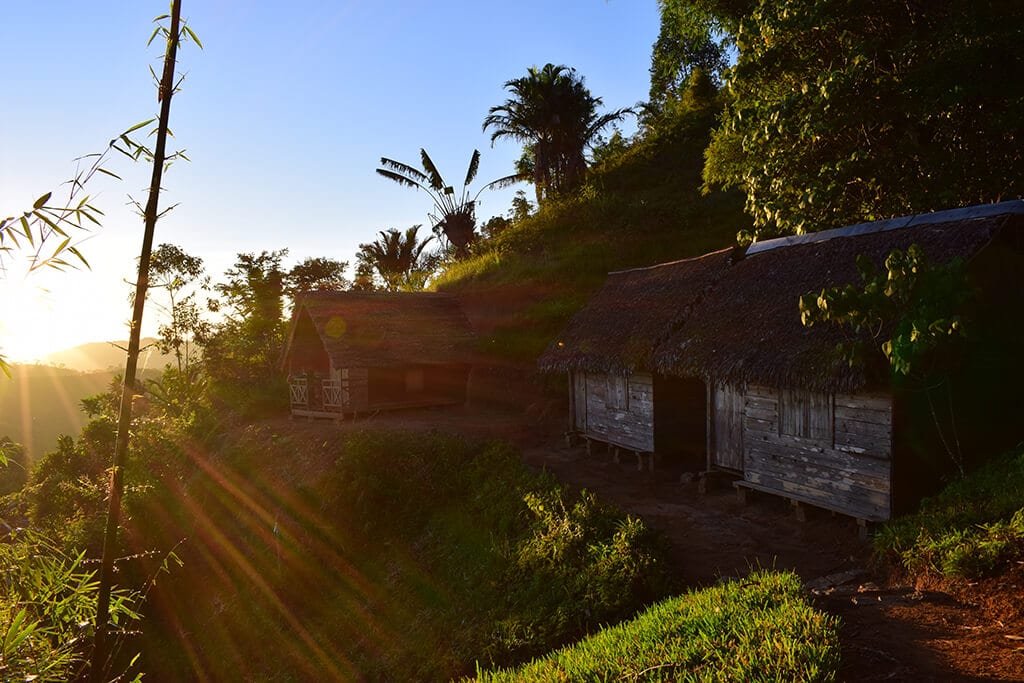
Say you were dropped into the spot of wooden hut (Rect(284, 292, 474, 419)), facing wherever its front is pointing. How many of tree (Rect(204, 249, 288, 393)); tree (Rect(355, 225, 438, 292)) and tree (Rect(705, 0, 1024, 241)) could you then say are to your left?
1

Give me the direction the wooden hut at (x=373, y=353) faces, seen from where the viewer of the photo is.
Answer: facing the viewer and to the left of the viewer

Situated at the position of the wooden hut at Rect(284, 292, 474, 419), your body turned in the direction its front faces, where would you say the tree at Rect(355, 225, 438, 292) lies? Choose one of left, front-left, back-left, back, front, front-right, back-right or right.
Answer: back-right

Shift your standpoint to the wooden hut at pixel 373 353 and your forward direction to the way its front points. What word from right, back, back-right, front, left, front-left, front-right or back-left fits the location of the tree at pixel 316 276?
back-right

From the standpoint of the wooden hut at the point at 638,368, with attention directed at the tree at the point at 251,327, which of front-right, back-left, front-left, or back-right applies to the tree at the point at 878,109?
back-right

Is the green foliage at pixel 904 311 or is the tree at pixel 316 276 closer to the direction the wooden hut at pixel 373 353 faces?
the green foliage

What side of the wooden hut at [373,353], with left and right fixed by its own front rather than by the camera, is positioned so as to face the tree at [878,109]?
left

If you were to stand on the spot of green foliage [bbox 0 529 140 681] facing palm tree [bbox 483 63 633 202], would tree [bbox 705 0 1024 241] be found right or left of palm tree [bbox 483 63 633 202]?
right

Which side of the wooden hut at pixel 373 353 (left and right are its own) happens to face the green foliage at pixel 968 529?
left
